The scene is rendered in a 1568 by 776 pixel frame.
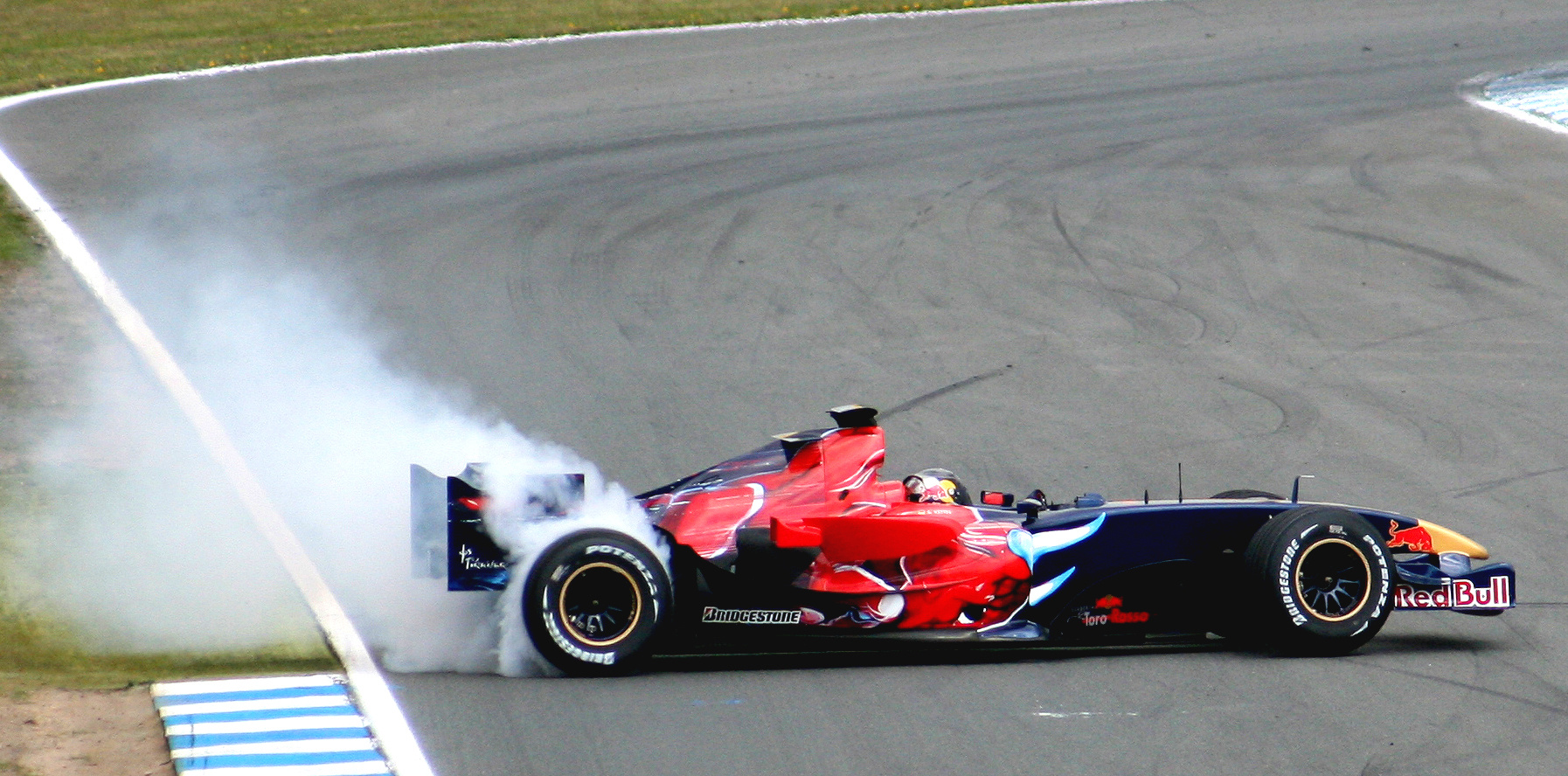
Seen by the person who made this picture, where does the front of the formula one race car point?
facing to the right of the viewer
